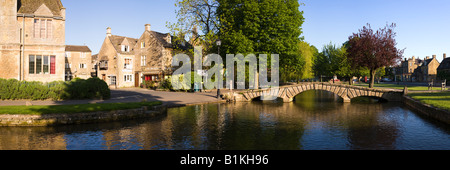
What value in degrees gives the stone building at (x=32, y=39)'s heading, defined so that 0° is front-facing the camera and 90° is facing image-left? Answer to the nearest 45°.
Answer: approximately 0°

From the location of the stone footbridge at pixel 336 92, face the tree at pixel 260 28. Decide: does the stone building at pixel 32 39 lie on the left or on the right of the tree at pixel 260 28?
left

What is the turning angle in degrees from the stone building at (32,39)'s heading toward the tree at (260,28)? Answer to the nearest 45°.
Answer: approximately 90° to its left

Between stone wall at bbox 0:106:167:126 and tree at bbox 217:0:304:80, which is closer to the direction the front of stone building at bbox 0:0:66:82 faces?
the stone wall

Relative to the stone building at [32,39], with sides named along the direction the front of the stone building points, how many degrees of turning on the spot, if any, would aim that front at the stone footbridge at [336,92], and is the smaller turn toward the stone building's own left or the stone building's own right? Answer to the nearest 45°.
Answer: approximately 45° to the stone building's own left

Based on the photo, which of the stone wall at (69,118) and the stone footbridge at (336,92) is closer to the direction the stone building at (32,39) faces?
the stone wall

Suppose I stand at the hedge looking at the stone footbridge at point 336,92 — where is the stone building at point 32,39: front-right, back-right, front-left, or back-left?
back-left

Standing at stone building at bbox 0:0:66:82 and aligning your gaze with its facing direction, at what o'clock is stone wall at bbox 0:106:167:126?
The stone wall is roughly at 12 o'clock from the stone building.

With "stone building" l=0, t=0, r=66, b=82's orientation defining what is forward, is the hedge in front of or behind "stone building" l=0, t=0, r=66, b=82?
in front

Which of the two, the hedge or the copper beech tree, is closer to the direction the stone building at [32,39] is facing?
the hedge

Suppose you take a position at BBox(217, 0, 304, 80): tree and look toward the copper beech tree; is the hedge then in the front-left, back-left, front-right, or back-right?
back-right

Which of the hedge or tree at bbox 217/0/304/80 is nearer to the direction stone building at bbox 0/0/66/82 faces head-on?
the hedge
